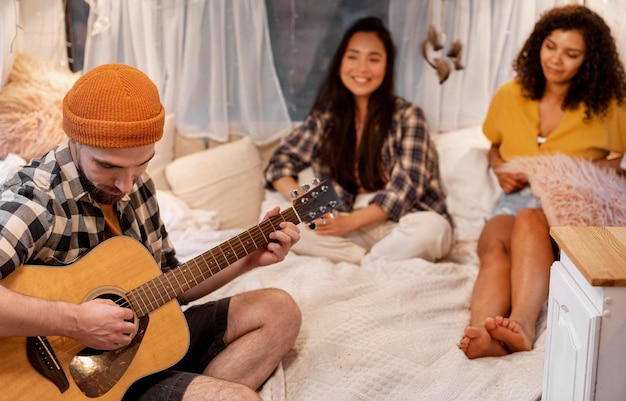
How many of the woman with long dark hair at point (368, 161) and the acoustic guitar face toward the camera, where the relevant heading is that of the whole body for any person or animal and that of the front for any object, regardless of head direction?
2

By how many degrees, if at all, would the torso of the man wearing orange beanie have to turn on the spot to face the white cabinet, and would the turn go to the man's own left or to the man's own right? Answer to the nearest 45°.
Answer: approximately 45° to the man's own left

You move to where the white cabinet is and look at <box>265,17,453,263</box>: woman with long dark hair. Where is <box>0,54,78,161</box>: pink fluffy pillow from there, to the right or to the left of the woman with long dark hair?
left

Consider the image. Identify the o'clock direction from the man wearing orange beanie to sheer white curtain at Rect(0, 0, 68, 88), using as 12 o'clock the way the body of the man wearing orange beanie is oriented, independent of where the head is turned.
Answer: The sheer white curtain is roughly at 7 o'clock from the man wearing orange beanie.

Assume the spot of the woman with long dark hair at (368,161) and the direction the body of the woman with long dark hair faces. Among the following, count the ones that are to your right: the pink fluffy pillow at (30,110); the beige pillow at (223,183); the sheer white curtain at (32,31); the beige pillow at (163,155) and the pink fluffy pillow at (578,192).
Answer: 4

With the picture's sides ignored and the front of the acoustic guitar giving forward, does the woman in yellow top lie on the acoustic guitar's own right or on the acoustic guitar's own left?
on the acoustic guitar's own left

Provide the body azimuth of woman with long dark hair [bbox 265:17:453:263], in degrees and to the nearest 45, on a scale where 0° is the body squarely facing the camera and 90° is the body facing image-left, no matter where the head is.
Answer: approximately 0°

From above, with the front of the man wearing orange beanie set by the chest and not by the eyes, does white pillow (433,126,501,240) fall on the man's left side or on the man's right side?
on the man's left side

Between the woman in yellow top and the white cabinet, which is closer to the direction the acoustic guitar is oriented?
the white cabinet

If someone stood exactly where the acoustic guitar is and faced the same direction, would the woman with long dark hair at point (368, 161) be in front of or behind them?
behind

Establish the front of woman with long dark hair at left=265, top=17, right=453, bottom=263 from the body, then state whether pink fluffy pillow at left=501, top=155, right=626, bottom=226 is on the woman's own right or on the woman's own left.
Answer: on the woman's own left

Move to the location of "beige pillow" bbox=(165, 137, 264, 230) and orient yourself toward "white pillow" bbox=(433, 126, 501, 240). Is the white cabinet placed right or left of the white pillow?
right

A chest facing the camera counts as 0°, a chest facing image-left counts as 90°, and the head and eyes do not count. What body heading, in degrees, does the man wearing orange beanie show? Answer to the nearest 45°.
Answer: approximately 315°
